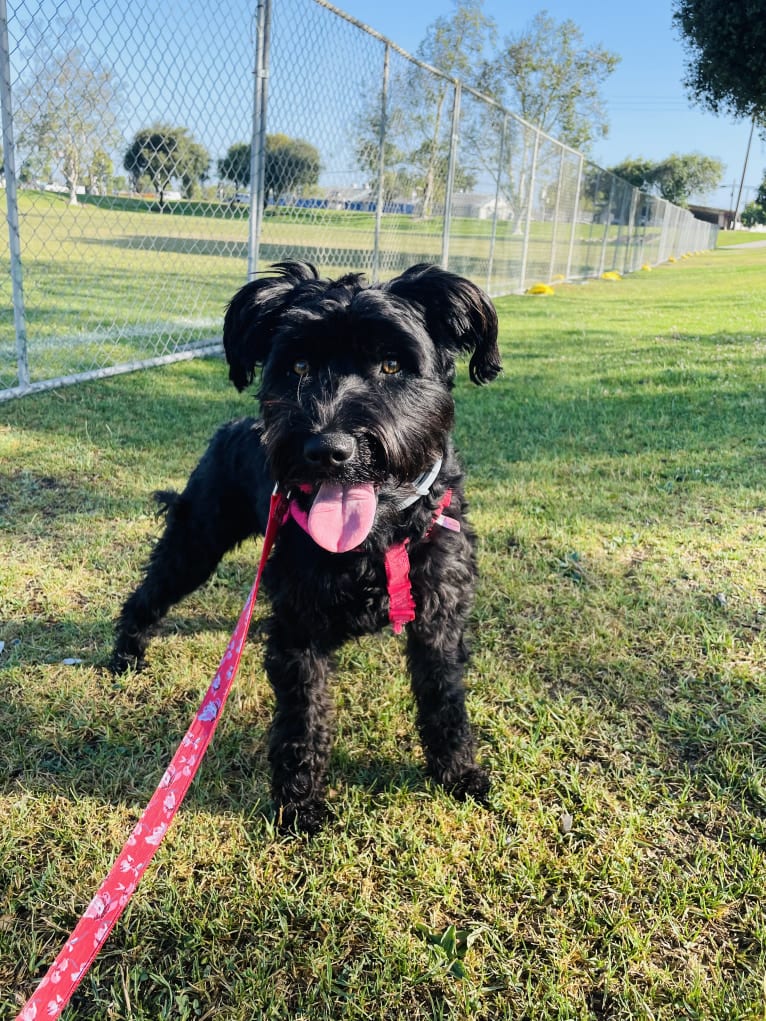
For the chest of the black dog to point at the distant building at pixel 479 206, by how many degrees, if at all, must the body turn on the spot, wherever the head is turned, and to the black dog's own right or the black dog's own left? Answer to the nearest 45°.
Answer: approximately 135° to the black dog's own left

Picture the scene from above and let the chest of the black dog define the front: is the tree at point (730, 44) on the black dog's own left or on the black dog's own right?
on the black dog's own left

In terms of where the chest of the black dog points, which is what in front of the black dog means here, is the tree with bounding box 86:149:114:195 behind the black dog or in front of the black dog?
behind

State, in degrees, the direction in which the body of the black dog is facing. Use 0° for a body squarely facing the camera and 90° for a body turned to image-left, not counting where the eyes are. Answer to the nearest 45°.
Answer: approximately 315°

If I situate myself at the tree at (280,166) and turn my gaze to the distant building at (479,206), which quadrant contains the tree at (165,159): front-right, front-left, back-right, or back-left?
back-left

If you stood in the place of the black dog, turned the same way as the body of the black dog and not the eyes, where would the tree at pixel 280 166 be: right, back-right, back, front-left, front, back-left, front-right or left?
back-left

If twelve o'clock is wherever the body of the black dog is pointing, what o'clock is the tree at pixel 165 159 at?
The tree is roughly at 7 o'clock from the black dog.
